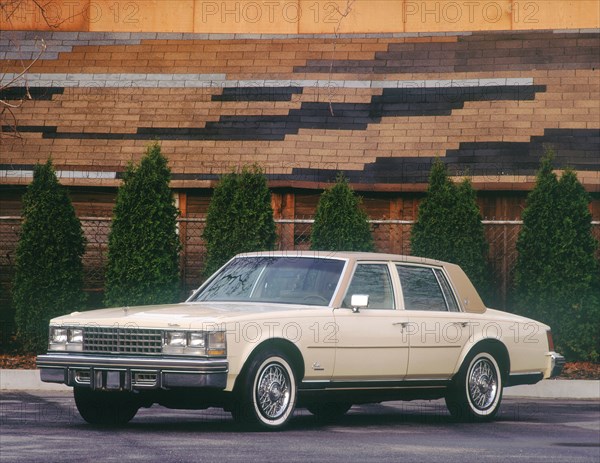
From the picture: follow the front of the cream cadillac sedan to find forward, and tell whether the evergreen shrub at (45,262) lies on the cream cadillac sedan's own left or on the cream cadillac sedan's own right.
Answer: on the cream cadillac sedan's own right

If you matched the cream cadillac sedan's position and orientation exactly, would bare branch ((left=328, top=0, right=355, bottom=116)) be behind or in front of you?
behind

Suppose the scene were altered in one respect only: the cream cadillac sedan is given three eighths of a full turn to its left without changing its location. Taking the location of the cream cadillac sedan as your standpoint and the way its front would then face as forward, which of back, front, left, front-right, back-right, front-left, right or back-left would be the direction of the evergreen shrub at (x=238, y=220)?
left

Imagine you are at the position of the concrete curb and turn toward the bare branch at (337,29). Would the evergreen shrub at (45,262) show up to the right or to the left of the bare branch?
left

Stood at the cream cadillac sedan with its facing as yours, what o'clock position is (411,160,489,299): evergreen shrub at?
The evergreen shrub is roughly at 5 o'clock from the cream cadillac sedan.

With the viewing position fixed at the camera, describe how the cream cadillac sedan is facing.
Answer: facing the viewer and to the left of the viewer

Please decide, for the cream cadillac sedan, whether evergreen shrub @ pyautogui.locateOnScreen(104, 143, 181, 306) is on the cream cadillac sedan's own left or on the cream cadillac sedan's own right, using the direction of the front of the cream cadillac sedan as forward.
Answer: on the cream cadillac sedan's own right
